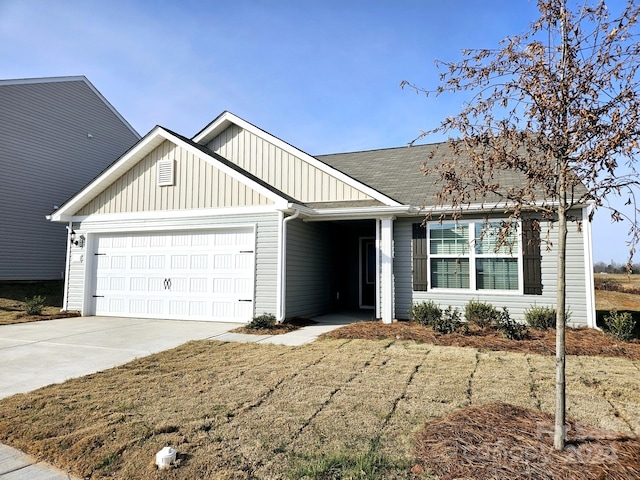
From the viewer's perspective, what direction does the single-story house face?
toward the camera

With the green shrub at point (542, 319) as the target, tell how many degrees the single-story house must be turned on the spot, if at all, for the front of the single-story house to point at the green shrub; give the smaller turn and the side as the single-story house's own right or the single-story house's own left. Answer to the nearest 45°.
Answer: approximately 90° to the single-story house's own left

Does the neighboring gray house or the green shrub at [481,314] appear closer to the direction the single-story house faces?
the green shrub

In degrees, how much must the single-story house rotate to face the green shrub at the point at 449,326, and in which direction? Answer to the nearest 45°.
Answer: approximately 45° to its left

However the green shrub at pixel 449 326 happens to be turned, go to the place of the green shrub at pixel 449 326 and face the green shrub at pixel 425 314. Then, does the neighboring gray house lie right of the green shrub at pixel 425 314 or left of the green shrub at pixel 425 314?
left

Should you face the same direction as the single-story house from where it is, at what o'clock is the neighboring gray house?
The neighboring gray house is roughly at 4 o'clock from the single-story house.
